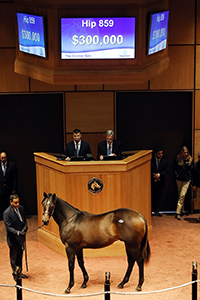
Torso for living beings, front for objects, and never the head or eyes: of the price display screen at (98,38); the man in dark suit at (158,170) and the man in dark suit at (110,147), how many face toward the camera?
3

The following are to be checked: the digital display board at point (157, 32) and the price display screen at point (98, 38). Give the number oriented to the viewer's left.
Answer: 0

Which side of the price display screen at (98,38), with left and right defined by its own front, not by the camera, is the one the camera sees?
front

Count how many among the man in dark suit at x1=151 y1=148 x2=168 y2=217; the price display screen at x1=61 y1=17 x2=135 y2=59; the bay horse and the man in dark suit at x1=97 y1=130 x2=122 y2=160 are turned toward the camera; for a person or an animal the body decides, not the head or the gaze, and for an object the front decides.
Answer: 3

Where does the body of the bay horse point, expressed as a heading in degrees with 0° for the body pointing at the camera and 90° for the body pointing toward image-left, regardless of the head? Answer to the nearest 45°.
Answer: approximately 90°

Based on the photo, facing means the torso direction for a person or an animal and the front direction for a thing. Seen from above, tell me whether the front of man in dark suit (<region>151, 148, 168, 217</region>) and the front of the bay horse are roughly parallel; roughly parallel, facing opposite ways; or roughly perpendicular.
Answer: roughly perpendicular

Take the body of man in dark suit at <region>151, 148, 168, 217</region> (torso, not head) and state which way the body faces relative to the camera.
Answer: toward the camera

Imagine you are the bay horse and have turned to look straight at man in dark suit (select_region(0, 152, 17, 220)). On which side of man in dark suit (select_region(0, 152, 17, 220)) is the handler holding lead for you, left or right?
left

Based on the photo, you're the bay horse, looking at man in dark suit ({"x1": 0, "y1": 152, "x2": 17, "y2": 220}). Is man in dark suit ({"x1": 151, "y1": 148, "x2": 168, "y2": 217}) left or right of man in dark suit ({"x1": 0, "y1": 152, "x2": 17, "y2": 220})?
right

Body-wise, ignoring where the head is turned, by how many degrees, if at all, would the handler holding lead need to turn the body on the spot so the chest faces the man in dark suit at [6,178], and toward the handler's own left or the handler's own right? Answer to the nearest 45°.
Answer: approximately 135° to the handler's own left

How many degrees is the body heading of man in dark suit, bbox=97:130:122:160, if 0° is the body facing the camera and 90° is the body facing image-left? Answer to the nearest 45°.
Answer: approximately 0°

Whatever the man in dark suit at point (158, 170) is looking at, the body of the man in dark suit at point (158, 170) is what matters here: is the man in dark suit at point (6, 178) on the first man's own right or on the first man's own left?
on the first man's own right
